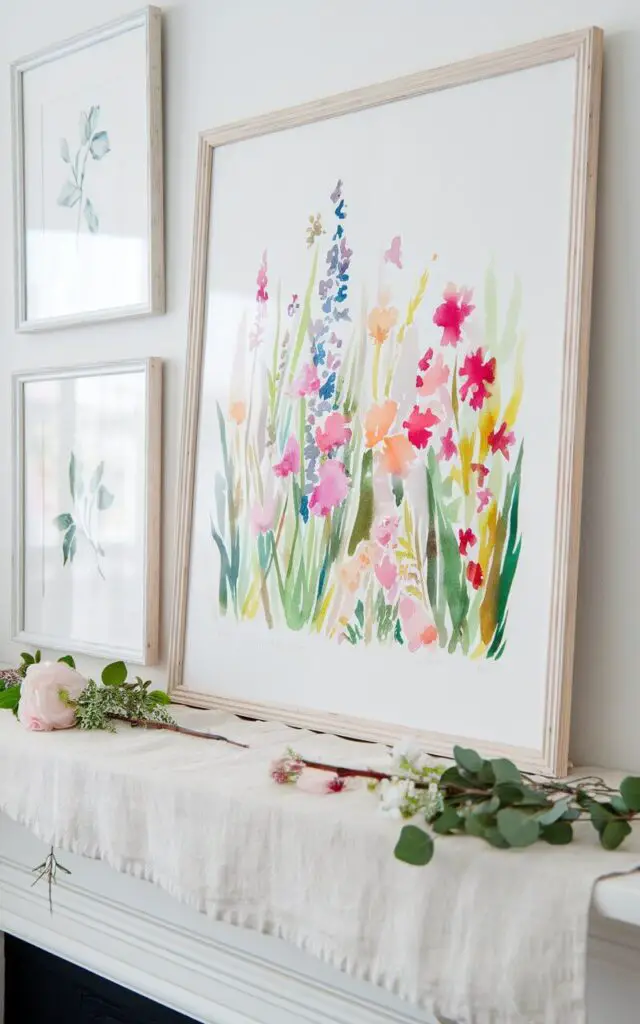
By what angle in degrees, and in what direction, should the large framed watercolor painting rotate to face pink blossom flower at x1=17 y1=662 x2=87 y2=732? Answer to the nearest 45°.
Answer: approximately 45° to its right

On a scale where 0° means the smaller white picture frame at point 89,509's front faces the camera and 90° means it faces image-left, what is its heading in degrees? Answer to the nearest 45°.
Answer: approximately 45°

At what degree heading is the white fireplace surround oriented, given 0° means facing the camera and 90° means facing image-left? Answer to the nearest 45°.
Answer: approximately 45°

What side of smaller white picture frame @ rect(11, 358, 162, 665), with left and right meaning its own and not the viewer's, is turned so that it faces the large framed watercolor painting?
left
